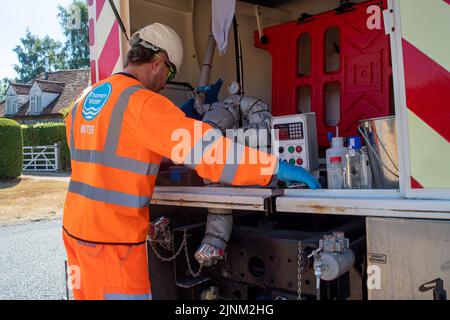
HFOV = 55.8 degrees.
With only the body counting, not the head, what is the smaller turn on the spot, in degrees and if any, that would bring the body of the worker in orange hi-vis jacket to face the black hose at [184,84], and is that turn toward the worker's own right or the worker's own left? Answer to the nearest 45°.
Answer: approximately 45° to the worker's own left

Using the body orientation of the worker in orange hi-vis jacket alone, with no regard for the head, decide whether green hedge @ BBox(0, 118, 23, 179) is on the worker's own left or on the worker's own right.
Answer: on the worker's own left

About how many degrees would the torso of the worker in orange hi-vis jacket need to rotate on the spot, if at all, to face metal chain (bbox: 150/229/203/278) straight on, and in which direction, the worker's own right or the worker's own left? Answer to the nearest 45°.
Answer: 0° — they already face it

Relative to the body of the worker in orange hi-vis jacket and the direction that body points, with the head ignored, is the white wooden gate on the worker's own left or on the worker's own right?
on the worker's own left

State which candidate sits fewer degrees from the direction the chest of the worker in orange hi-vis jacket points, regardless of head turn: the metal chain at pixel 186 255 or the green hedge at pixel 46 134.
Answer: the metal chain

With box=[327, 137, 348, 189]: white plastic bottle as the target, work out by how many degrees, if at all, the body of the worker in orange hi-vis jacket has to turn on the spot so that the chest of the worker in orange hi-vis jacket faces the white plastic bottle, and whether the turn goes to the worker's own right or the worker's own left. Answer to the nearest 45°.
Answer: approximately 45° to the worker's own right

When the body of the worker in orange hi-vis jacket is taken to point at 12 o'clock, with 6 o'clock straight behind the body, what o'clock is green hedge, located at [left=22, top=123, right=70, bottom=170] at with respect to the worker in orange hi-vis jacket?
The green hedge is roughly at 10 o'clock from the worker in orange hi-vis jacket.

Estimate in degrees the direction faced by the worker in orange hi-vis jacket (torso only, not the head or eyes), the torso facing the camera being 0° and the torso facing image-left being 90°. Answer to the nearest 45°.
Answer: approximately 225°

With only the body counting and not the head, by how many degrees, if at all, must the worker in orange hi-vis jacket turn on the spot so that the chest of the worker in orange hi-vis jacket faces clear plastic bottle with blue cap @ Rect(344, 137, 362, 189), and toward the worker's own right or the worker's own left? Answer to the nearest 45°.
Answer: approximately 45° to the worker's own right
